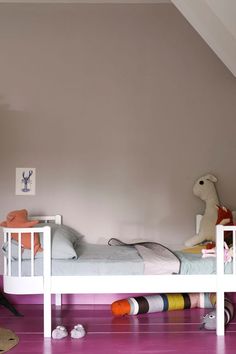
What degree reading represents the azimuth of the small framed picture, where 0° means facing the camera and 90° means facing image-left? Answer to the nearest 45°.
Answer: approximately 0°

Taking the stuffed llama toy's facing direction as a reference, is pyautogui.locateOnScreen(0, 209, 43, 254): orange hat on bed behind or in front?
in front

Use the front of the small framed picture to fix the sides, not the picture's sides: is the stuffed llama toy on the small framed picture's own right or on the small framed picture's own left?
on the small framed picture's own left
